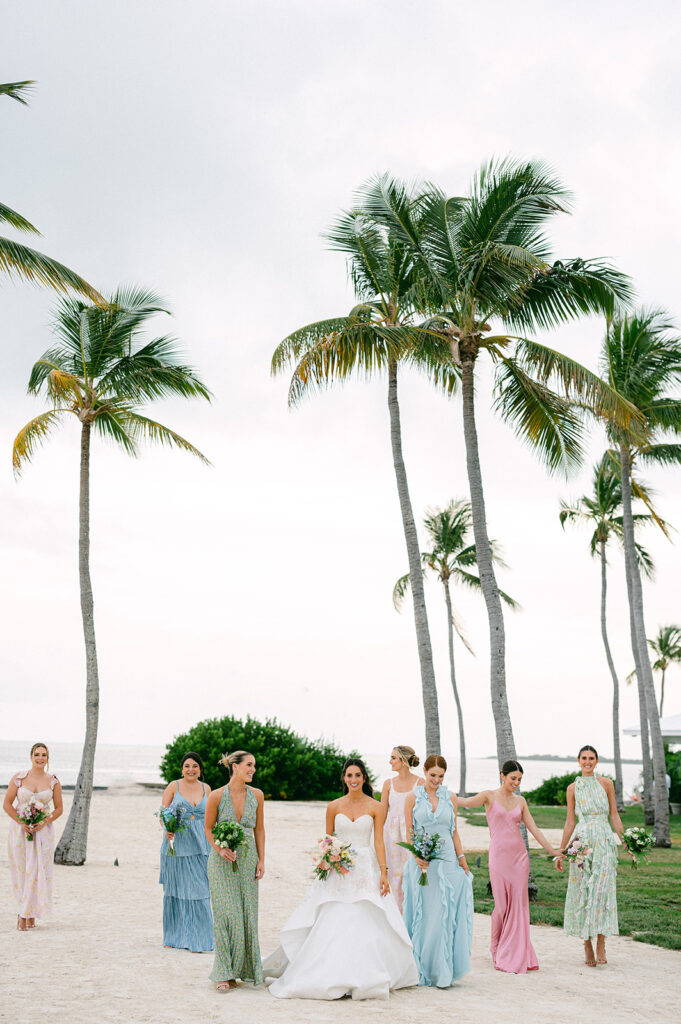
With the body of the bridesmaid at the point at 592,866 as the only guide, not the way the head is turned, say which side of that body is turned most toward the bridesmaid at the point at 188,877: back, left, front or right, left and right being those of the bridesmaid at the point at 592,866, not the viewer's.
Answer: right

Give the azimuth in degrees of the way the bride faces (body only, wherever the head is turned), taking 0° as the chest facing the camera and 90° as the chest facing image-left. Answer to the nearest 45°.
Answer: approximately 0°

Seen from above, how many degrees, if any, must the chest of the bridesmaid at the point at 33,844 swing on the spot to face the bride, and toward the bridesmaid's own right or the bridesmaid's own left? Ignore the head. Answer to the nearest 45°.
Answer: approximately 45° to the bridesmaid's own left

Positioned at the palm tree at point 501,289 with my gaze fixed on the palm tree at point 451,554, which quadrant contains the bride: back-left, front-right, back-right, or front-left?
back-left

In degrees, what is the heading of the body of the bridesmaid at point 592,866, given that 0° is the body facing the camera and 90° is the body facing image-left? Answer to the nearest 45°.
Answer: approximately 0°

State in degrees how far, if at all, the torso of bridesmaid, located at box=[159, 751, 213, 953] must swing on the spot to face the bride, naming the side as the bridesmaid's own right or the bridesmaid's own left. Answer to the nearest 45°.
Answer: approximately 45° to the bridesmaid's own left
